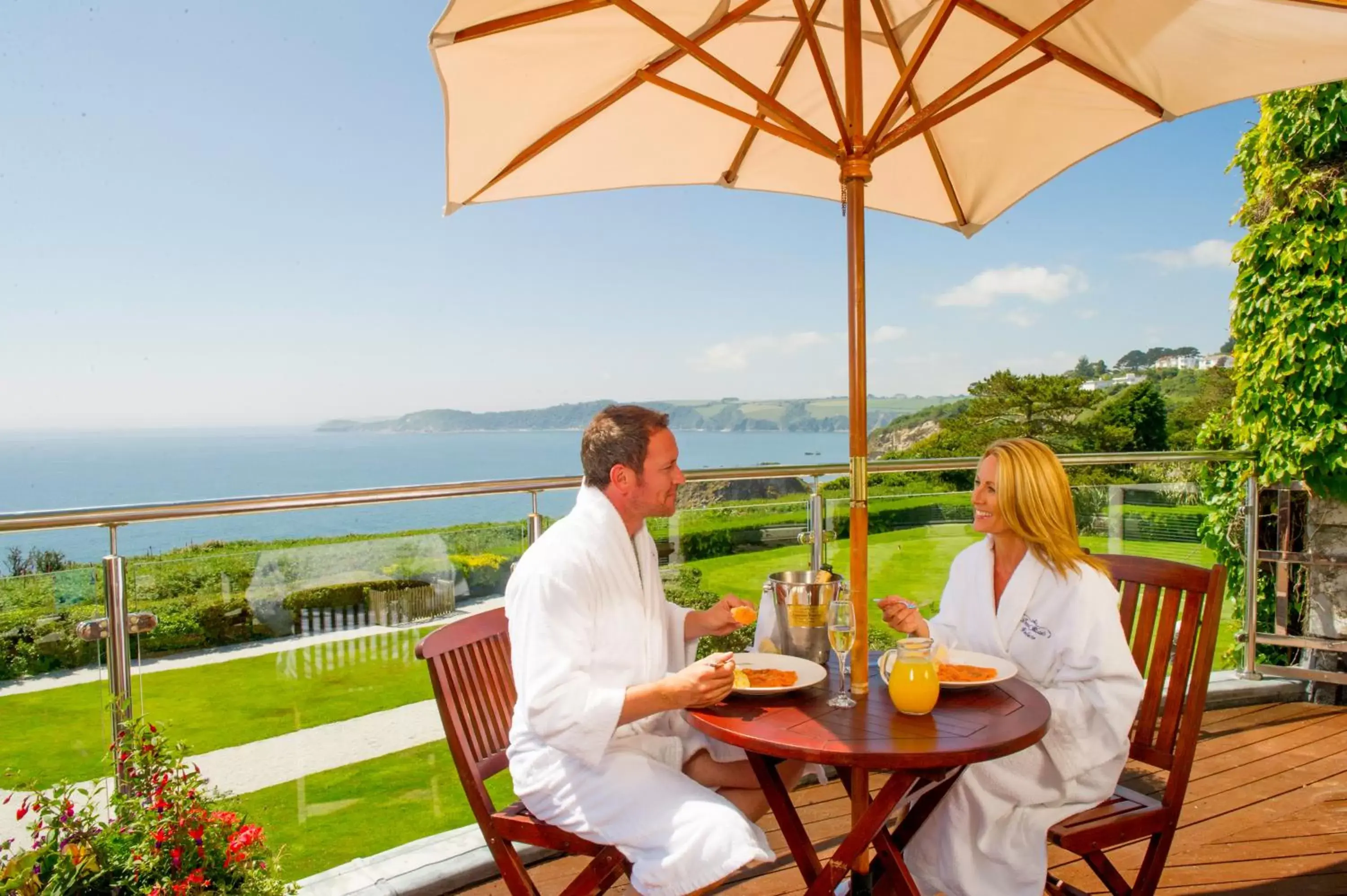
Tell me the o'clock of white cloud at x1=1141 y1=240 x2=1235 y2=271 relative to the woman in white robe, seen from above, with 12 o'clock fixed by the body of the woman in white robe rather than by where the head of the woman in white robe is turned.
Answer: The white cloud is roughly at 5 o'clock from the woman in white robe.

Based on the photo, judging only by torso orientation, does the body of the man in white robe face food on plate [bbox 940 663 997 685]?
yes

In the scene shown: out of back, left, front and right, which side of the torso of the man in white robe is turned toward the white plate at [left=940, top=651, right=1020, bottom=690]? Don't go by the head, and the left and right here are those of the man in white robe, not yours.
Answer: front

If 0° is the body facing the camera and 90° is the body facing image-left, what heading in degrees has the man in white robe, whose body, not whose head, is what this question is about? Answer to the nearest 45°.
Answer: approximately 270°

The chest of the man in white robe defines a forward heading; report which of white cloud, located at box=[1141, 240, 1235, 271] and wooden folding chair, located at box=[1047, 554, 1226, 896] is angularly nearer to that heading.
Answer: the wooden folding chair

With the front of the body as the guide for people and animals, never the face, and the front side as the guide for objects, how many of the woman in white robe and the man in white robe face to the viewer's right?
1

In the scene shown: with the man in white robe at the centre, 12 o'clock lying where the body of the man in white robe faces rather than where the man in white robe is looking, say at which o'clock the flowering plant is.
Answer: The flowering plant is roughly at 6 o'clock from the man in white robe.

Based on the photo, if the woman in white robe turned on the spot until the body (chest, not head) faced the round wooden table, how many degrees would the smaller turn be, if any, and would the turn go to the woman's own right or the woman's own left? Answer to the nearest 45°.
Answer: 0° — they already face it

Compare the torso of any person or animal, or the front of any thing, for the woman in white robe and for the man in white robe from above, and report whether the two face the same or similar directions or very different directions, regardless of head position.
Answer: very different directions

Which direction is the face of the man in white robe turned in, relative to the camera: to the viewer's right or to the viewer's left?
to the viewer's right

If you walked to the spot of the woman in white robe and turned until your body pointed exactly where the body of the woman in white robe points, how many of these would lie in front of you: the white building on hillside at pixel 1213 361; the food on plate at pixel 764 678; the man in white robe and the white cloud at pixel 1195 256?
2

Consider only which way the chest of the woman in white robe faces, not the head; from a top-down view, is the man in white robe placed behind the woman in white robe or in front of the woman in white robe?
in front

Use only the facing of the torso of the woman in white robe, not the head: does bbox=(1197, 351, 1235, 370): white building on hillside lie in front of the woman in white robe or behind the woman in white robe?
behind

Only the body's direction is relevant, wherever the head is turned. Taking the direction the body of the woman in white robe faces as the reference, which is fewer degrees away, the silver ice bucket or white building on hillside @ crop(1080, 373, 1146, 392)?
the silver ice bucket

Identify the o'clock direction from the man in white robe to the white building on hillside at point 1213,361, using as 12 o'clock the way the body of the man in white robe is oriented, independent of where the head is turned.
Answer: The white building on hillside is roughly at 10 o'clock from the man in white robe.

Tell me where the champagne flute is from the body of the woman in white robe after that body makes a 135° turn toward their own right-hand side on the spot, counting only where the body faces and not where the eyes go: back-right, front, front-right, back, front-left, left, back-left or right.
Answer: back-left

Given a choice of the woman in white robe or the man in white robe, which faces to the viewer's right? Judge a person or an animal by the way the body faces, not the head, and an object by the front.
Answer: the man in white robe
